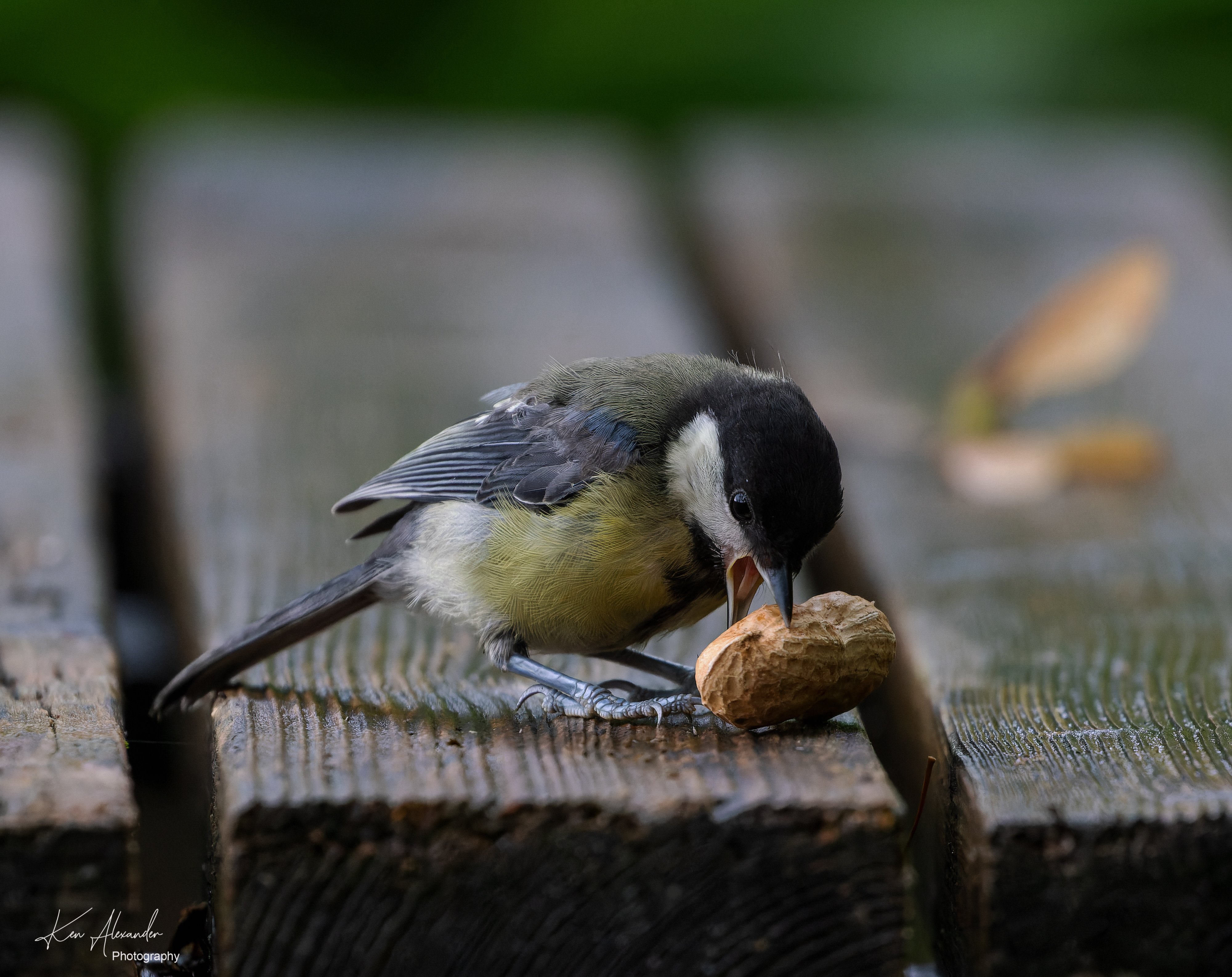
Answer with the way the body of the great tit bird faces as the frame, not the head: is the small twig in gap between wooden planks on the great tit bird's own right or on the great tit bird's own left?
on the great tit bird's own right

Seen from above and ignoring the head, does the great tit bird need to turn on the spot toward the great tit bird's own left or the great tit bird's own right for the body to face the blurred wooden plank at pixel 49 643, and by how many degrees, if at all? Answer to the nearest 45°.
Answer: approximately 180°

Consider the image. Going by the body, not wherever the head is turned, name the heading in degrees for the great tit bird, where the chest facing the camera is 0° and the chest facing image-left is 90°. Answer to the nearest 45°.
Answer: approximately 270°

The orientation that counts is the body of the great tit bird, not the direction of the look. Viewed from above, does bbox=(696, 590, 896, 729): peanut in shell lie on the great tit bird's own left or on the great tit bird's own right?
on the great tit bird's own right

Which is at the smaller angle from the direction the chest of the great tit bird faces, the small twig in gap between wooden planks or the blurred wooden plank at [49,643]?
the small twig in gap between wooden planks
